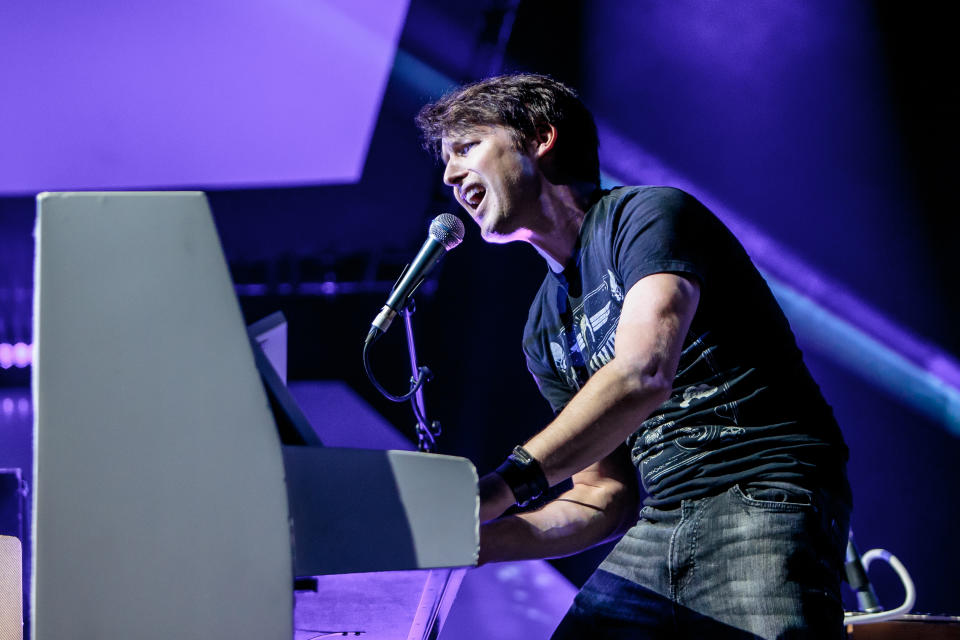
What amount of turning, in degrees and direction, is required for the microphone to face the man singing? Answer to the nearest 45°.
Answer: approximately 45° to its right

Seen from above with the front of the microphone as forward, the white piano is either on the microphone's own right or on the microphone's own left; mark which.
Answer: on the microphone's own right

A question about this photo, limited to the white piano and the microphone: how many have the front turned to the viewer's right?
2

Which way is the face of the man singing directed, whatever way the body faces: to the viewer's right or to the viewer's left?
to the viewer's left

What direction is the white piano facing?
to the viewer's right

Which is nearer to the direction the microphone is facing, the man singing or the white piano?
the man singing

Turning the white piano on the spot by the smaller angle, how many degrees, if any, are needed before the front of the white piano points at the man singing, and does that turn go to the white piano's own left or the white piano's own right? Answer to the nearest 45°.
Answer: approximately 45° to the white piano's own left

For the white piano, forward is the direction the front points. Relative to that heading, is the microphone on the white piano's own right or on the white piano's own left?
on the white piano's own left

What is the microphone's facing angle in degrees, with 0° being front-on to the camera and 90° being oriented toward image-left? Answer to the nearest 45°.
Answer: approximately 270°
